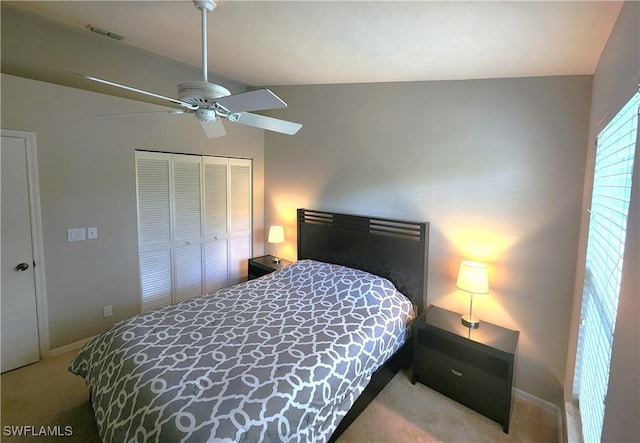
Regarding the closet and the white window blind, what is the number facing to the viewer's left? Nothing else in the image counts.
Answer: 1

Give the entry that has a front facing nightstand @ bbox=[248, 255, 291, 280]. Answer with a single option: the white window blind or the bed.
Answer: the white window blind

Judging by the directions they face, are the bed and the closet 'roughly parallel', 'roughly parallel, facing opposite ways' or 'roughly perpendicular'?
roughly perpendicular

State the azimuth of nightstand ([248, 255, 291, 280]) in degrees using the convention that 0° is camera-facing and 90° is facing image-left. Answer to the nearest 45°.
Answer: approximately 45°

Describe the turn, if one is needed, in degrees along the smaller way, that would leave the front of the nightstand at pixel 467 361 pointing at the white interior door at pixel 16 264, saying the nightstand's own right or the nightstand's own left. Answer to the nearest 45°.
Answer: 0° — it already faces it

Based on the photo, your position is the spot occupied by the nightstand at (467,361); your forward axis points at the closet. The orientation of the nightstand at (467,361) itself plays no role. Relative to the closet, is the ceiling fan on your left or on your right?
left

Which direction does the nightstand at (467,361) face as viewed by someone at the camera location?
facing the viewer and to the left of the viewer

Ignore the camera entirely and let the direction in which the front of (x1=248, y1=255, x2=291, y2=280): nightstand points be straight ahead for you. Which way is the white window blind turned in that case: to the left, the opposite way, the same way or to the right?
to the right

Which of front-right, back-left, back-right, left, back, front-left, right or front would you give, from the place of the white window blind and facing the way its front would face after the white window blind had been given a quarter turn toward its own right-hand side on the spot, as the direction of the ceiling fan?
back-left

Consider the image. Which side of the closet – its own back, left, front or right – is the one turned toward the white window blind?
front

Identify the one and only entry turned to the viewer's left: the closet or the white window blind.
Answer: the white window blind

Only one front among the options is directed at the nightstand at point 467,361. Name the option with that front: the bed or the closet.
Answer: the closet

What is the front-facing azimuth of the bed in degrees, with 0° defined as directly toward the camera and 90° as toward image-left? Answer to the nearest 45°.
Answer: approximately 45°

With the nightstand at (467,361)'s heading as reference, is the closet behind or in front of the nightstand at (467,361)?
in front

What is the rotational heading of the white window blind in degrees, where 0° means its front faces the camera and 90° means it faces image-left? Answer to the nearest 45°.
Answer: approximately 90°
